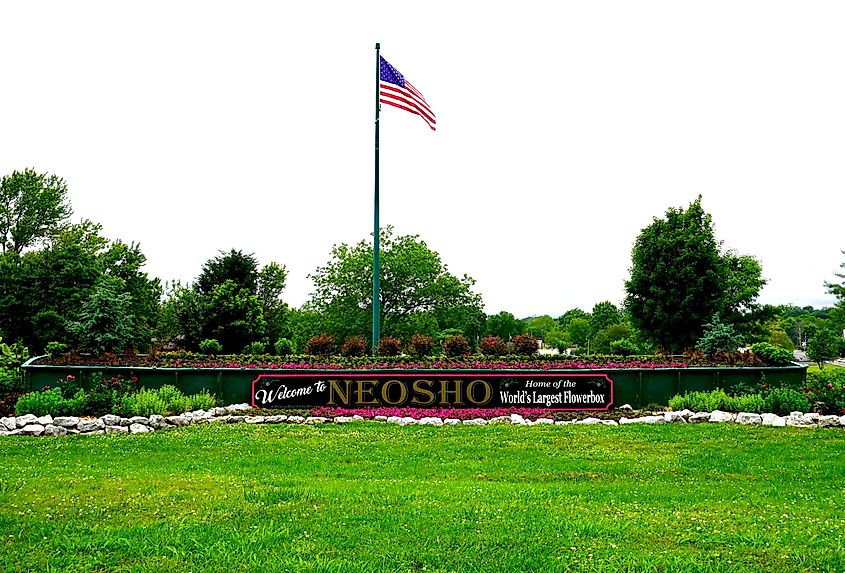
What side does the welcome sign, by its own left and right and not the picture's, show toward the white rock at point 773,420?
left

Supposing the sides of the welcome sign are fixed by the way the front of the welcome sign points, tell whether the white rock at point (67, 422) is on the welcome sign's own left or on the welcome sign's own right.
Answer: on the welcome sign's own right

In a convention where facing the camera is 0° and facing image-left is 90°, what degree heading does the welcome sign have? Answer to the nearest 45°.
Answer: approximately 0°

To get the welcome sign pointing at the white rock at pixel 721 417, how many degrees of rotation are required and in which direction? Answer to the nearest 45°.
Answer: approximately 90° to its left

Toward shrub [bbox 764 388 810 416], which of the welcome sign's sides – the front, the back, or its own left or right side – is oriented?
left

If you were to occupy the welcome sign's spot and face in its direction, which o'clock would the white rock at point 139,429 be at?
The white rock is roughly at 2 o'clock from the welcome sign.

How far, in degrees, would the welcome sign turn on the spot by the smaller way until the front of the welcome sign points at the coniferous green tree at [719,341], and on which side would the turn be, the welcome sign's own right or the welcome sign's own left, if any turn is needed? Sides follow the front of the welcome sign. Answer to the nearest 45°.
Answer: approximately 90° to the welcome sign's own left

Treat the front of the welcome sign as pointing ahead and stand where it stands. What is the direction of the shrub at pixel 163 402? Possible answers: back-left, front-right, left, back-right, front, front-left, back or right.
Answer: right

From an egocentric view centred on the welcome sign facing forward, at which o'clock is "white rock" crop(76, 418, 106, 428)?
The white rock is roughly at 2 o'clock from the welcome sign.

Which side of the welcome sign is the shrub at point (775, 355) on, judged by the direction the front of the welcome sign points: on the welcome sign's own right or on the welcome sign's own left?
on the welcome sign's own left

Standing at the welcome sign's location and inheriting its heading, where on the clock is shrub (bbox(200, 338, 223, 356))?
The shrub is roughly at 4 o'clock from the welcome sign.

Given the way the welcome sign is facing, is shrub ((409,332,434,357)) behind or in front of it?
behind

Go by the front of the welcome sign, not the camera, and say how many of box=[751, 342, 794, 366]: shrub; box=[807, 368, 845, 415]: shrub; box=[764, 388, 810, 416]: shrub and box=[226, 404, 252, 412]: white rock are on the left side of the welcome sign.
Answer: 3

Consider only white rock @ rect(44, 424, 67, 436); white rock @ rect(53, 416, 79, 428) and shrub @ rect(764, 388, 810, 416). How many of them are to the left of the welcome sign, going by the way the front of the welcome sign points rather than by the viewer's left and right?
1

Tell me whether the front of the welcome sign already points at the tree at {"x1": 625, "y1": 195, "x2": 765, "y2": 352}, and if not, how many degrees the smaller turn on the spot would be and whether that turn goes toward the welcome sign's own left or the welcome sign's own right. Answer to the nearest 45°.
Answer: approximately 135° to the welcome sign's own left

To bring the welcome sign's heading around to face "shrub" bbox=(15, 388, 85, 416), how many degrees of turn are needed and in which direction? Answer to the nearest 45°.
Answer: approximately 90° to its right

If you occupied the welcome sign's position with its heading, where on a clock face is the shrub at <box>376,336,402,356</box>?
The shrub is roughly at 5 o'clock from the welcome sign.

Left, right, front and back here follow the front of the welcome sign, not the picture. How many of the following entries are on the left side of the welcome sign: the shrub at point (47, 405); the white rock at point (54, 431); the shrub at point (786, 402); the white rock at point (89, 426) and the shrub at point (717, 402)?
2

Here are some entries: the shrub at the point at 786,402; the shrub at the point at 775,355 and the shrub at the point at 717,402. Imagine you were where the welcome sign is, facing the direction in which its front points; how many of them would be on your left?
3
